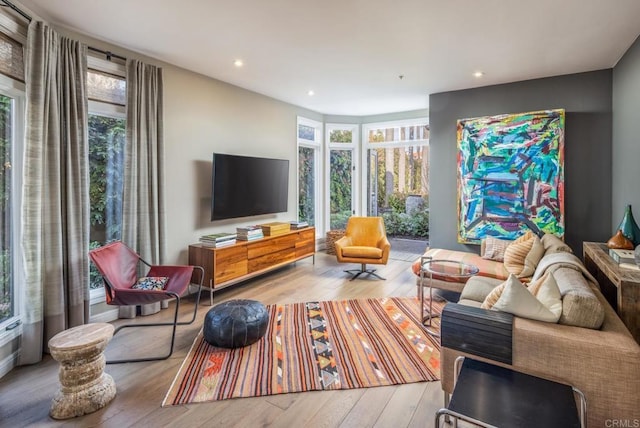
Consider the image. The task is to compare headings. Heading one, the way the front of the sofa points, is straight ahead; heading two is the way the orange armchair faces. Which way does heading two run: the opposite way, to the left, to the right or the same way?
to the left

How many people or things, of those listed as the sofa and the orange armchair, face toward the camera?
1

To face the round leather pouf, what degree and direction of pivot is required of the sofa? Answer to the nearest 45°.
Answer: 0° — it already faces it

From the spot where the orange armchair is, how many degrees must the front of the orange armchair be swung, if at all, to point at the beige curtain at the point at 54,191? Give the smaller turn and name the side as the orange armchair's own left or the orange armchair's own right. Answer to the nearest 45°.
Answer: approximately 45° to the orange armchair's own right

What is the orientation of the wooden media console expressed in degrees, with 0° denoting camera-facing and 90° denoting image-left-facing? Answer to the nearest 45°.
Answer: approximately 315°

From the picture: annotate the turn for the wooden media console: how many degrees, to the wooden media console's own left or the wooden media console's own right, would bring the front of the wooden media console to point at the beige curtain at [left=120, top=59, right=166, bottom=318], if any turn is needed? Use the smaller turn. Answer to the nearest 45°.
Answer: approximately 90° to the wooden media console's own right

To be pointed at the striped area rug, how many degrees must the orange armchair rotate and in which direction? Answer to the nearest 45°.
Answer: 0° — it already faces it

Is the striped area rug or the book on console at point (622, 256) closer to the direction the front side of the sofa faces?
the striped area rug

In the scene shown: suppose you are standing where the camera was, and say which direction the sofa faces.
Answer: facing to the left of the viewer

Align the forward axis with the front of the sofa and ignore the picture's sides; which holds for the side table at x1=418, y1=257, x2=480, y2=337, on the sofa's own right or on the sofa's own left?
on the sofa's own right

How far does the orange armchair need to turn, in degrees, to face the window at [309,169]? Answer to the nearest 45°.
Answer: approximately 135° to its right

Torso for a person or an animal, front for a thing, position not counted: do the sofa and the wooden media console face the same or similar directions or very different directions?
very different directions

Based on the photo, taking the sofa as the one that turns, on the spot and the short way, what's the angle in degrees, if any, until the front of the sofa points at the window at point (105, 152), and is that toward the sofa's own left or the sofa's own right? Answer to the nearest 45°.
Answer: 0° — it already faces it
